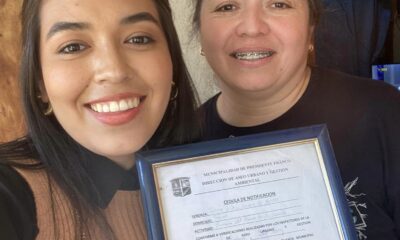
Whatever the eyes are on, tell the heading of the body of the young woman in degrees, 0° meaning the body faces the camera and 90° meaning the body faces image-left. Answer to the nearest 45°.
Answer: approximately 0°

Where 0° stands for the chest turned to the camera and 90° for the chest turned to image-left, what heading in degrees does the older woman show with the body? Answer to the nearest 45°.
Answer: approximately 0°

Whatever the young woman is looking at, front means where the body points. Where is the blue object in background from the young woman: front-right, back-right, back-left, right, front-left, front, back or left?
back-left

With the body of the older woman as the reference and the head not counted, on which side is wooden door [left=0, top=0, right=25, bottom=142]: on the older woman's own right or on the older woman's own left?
on the older woman's own right

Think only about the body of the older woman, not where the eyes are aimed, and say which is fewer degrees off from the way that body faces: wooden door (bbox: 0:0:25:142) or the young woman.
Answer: the young woman

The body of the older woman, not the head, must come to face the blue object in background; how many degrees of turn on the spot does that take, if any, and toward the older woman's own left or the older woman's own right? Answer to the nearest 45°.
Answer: approximately 180°

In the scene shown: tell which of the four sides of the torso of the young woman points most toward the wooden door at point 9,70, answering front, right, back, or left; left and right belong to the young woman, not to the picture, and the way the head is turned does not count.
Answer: back

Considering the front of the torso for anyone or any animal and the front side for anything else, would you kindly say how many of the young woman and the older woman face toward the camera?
2
